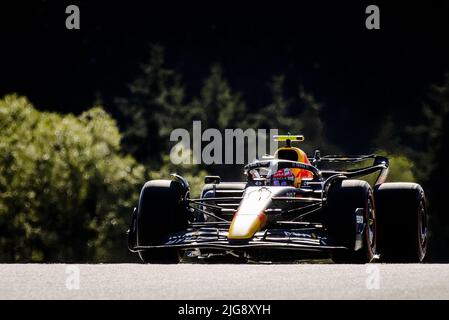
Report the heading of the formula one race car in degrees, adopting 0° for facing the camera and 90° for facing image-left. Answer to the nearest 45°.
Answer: approximately 0°
